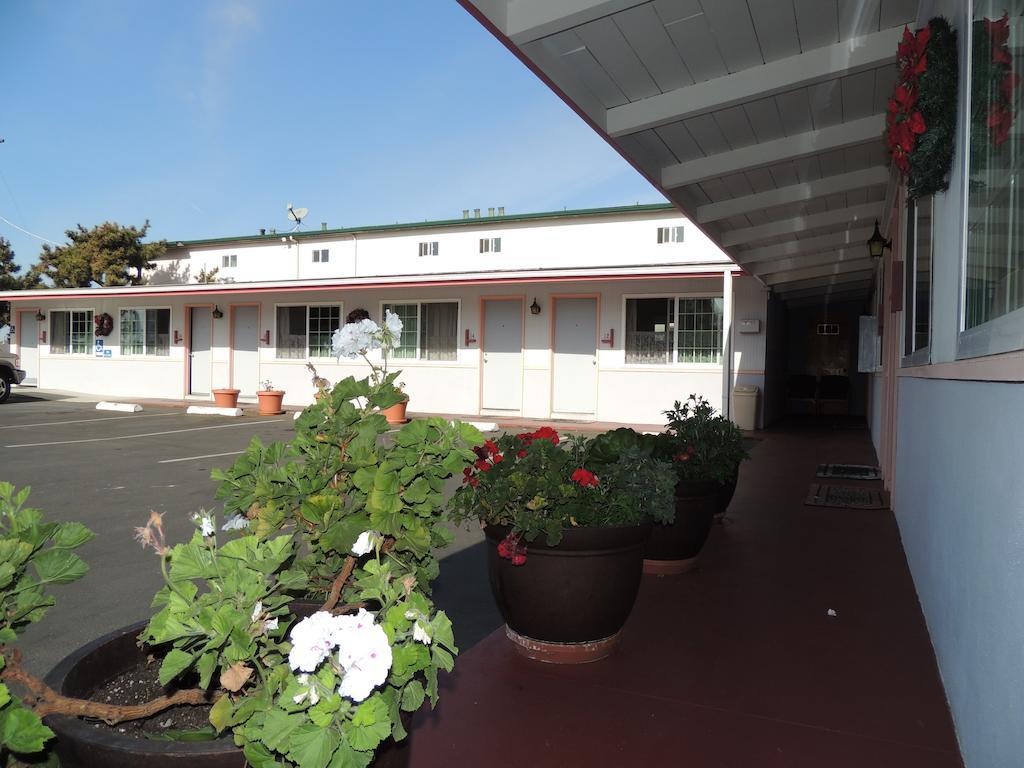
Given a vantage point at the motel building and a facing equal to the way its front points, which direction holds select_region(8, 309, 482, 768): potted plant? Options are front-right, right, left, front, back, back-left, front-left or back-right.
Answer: front-left

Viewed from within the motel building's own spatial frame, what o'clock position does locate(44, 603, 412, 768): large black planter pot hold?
The large black planter pot is roughly at 11 o'clock from the motel building.

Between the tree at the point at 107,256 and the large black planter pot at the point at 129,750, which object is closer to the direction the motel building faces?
the large black planter pot

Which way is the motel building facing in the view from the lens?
facing the viewer and to the left of the viewer

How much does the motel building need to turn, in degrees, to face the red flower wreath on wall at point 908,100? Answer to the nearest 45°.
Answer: approximately 45° to its left

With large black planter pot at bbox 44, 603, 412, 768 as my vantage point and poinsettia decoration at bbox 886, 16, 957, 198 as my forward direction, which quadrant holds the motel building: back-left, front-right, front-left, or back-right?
front-left

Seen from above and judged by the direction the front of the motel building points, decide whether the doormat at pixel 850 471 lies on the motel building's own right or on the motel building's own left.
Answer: on the motel building's own left

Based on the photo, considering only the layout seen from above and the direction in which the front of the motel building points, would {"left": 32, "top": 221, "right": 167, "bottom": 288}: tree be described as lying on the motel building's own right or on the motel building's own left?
on the motel building's own right

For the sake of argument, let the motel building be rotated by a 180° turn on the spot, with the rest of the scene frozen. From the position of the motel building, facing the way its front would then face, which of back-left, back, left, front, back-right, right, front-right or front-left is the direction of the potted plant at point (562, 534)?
back-right

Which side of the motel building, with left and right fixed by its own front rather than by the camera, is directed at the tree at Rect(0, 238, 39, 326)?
right
